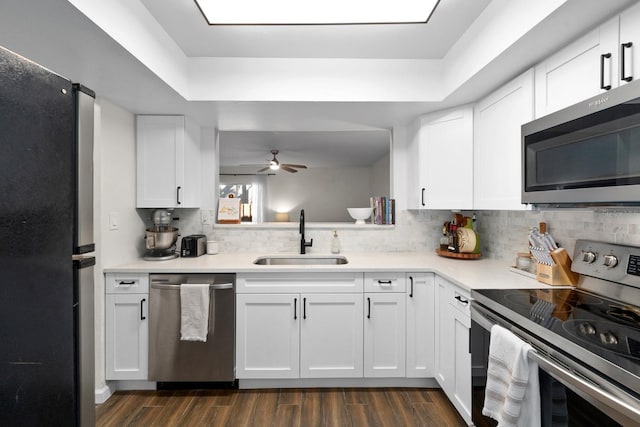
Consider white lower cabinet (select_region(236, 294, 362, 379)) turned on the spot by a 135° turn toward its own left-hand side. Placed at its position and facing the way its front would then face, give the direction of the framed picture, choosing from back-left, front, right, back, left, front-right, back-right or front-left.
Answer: left

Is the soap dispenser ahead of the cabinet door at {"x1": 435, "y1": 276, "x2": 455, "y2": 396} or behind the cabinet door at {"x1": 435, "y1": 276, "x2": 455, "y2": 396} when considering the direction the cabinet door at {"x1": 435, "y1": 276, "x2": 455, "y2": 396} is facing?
ahead

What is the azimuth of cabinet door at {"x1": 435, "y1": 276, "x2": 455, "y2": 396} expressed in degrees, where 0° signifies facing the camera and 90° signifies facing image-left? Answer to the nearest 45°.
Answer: approximately 90°

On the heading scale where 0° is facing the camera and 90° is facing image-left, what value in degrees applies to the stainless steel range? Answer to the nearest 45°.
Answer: approximately 45°

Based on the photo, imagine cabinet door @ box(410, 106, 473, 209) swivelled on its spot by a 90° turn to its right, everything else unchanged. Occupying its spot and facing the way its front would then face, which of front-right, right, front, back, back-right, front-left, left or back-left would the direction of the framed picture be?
front-left

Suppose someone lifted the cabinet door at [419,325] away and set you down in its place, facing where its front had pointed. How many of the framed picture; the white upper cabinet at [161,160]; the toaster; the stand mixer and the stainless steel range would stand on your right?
4
